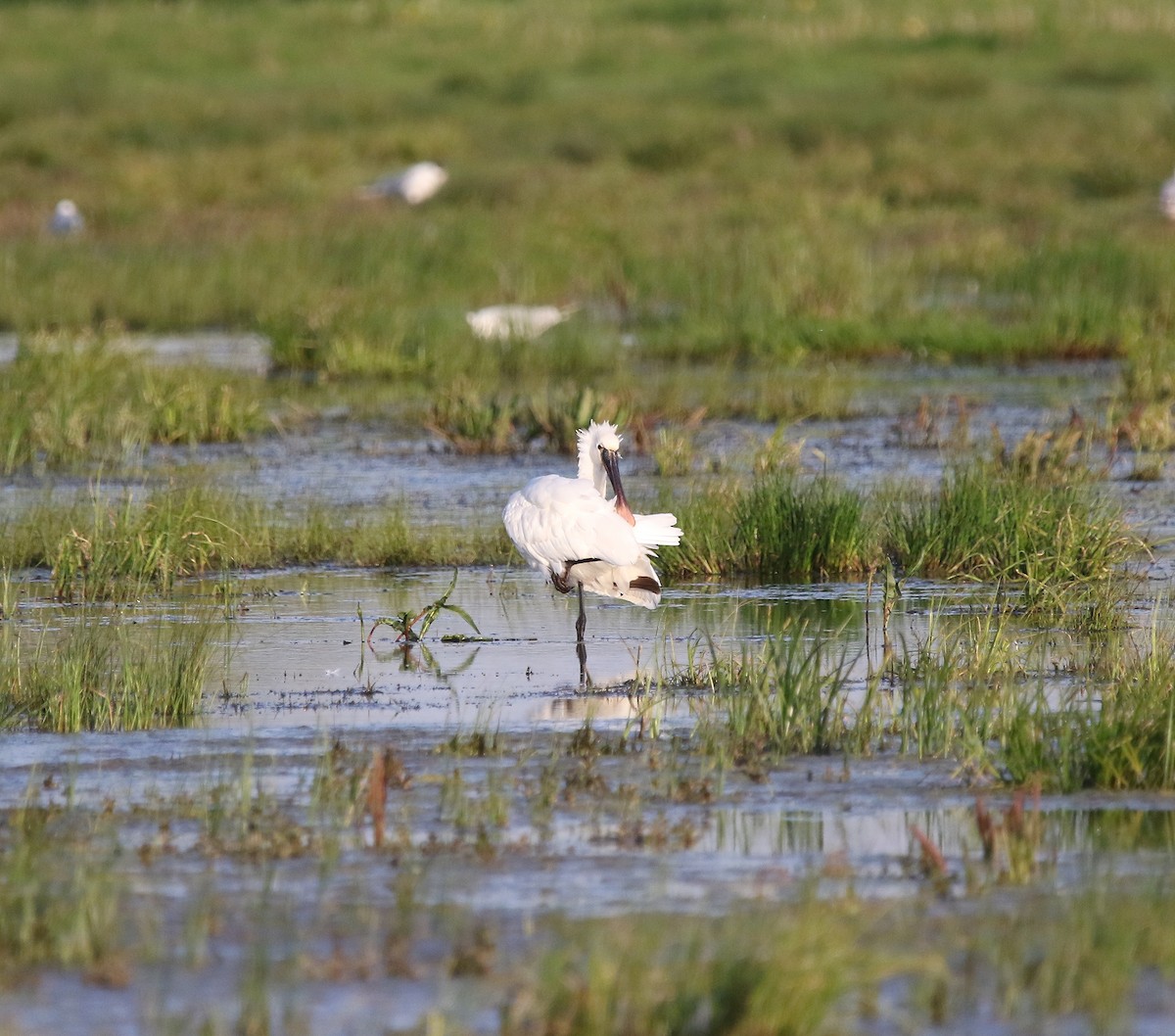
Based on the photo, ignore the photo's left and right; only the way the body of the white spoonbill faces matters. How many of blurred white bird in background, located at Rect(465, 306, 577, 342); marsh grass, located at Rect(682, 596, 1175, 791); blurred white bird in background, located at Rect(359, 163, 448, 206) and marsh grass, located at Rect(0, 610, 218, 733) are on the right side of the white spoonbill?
2

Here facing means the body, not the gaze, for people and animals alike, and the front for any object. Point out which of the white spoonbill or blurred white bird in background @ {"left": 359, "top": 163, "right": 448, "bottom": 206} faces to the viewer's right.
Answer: the blurred white bird in background

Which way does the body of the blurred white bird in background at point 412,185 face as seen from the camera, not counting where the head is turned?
to the viewer's right

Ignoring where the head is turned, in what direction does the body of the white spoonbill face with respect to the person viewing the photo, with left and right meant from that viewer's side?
facing to the left of the viewer

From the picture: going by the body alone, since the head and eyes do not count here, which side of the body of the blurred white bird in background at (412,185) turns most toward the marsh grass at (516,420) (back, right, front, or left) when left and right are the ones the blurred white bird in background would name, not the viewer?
right

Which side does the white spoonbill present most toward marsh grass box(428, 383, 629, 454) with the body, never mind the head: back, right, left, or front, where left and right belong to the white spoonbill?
right
